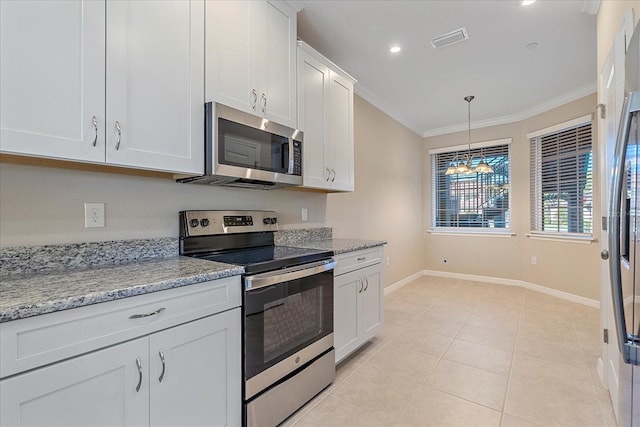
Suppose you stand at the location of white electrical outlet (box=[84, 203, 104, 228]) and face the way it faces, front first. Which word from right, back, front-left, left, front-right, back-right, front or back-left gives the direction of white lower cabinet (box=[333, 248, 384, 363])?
left

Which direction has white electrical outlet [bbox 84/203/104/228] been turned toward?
toward the camera

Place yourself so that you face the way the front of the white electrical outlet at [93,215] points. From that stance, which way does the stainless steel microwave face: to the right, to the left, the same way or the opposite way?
the same way

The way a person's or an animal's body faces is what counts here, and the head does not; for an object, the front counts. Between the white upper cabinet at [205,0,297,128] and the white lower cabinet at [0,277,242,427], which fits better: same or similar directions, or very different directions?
same or similar directions

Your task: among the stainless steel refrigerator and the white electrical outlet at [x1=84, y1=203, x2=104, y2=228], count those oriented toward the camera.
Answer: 1

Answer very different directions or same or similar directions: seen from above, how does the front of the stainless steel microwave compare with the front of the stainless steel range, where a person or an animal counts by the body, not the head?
same or similar directions

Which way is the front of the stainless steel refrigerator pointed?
to the viewer's left

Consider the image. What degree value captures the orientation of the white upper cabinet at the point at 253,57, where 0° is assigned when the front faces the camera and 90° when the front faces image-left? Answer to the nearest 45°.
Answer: approximately 315°

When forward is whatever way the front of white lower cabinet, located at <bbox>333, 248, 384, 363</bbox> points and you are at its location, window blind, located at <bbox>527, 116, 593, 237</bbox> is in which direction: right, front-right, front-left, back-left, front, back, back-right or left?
left

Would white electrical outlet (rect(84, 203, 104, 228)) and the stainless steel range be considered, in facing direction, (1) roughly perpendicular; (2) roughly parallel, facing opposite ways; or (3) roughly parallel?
roughly parallel

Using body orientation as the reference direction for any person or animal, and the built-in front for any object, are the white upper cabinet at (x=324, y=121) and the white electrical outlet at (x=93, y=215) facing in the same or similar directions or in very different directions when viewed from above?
same or similar directions

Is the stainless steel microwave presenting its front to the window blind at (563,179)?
no

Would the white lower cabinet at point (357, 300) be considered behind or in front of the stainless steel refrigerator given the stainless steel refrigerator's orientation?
in front

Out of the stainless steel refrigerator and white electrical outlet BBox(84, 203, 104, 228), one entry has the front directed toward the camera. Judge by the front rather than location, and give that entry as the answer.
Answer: the white electrical outlet
